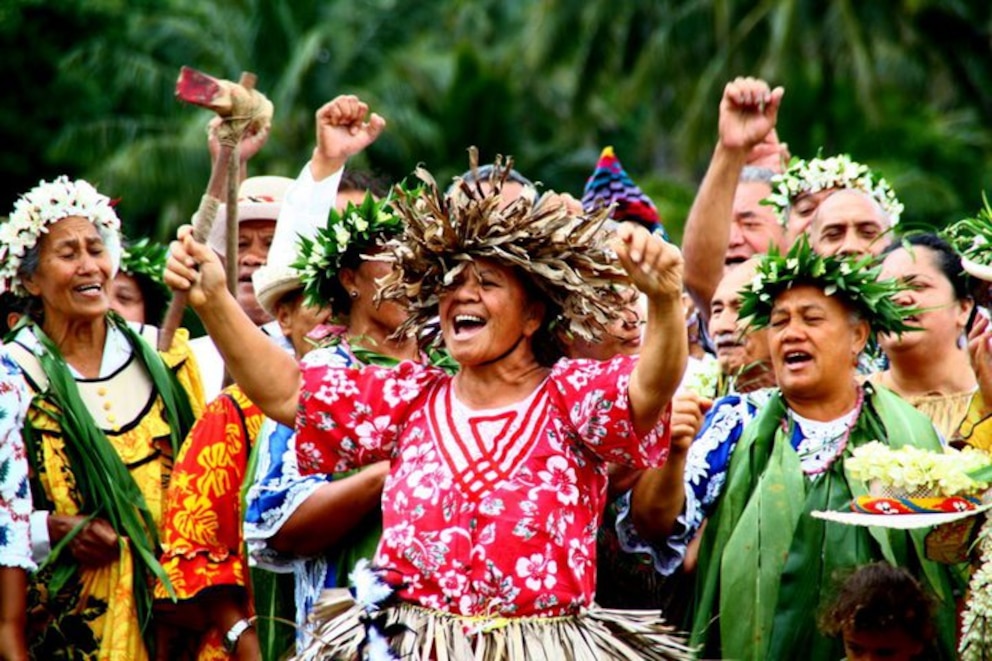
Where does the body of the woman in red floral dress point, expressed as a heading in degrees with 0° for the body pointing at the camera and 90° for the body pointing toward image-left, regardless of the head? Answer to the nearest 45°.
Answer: approximately 0°
